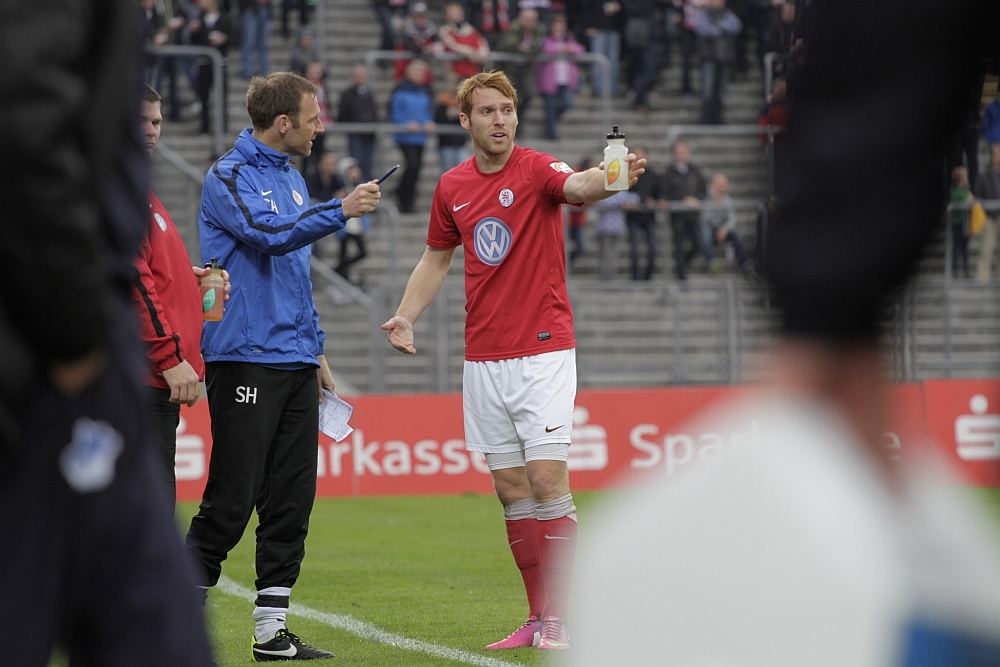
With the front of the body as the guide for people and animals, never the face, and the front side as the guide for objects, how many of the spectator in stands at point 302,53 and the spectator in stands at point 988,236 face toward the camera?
2

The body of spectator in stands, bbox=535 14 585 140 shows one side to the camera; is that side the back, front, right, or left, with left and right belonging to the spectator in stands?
front

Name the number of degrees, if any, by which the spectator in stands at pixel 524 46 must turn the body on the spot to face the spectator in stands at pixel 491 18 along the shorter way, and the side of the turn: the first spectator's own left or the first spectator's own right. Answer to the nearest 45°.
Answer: approximately 135° to the first spectator's own right

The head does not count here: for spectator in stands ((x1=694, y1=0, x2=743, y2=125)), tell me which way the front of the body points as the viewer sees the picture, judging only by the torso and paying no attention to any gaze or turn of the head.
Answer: toward the camera

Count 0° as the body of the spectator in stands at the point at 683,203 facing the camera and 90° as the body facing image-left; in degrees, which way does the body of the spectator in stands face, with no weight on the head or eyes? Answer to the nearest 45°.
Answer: approximately 0°

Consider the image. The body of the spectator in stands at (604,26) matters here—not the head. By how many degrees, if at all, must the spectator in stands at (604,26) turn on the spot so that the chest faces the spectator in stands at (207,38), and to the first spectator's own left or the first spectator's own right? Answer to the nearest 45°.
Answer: approximately 45° to the first spectator's own right

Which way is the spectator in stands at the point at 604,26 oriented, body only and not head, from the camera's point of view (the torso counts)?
toward the camera

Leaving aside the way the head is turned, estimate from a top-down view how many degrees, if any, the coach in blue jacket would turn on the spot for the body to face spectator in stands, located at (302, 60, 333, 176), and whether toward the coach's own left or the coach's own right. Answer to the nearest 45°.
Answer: approximately 135° to the coach's own left
